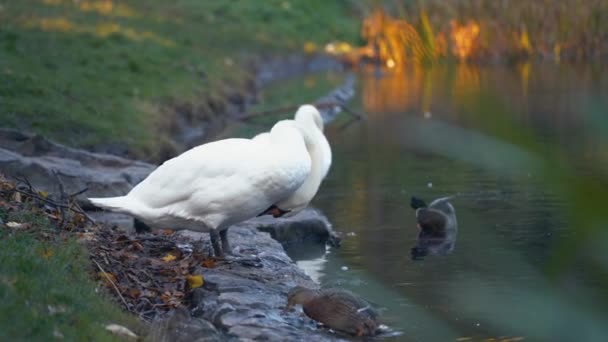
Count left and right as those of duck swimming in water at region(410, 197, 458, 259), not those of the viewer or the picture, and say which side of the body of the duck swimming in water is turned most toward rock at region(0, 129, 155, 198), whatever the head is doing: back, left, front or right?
front

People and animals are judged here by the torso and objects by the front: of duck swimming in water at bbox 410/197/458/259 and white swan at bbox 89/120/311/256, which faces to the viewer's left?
the duck swimming in water

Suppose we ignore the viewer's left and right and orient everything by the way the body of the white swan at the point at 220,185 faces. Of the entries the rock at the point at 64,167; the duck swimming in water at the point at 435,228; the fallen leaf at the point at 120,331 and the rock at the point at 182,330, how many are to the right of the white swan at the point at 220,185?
2

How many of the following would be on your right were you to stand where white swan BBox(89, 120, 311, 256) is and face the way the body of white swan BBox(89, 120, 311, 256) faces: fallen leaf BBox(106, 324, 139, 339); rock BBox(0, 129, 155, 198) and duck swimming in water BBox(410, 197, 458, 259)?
1

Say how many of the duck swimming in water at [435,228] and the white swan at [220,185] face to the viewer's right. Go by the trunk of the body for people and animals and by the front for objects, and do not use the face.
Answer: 1

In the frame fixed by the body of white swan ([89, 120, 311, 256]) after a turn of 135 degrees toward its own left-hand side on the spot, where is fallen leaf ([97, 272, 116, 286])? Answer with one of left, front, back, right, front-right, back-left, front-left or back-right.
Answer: left

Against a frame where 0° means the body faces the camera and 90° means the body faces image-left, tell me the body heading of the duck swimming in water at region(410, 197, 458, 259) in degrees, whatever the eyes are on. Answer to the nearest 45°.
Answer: approximately 90°

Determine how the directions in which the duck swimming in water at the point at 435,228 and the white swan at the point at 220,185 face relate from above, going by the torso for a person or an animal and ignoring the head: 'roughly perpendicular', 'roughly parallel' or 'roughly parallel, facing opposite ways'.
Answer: roughly parallel, facing opposite ways

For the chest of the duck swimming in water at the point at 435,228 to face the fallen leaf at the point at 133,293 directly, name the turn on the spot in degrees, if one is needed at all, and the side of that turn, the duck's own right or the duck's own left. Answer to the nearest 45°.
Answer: approximately 45° to the duck's own left

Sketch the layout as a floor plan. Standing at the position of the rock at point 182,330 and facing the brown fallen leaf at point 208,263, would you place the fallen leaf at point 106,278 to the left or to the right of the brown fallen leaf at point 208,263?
left

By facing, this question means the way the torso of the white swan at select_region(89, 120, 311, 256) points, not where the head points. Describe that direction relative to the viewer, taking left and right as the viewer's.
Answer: facing to the right of the viewer

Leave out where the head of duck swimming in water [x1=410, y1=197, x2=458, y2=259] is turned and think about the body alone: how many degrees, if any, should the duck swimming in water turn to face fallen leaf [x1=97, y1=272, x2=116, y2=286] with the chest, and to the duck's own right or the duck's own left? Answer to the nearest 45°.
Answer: approximately 45° to the duck's own left
